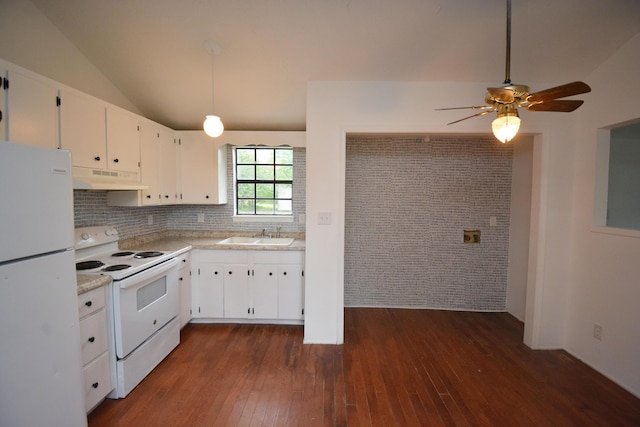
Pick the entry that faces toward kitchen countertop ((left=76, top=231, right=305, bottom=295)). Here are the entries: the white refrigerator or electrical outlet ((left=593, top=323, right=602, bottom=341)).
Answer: the electrical outlet

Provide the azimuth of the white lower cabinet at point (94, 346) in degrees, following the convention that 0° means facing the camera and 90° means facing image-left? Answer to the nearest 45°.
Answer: approximately 315°

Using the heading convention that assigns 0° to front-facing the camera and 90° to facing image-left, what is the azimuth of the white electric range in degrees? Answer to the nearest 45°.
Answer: approximately 315°

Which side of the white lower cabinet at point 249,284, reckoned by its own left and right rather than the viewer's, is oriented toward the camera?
front

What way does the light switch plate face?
toward the camera

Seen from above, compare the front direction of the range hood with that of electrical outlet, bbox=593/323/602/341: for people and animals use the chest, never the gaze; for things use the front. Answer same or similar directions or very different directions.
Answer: very different directions

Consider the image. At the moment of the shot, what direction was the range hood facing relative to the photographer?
facing the viewer and to the right of the viewer

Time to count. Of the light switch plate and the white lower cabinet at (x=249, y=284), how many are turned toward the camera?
2

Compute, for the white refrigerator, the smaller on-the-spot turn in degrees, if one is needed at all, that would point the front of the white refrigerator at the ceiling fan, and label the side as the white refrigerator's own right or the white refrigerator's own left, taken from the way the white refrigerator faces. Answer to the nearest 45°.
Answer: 0° — it already faces it

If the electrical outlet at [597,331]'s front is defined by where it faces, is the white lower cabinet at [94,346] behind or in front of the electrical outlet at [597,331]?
in front

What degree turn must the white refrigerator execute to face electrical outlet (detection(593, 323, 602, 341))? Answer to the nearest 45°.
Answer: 0° — it already faces it

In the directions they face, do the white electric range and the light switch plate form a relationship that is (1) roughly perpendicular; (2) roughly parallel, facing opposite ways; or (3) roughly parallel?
roughly perpendicular
